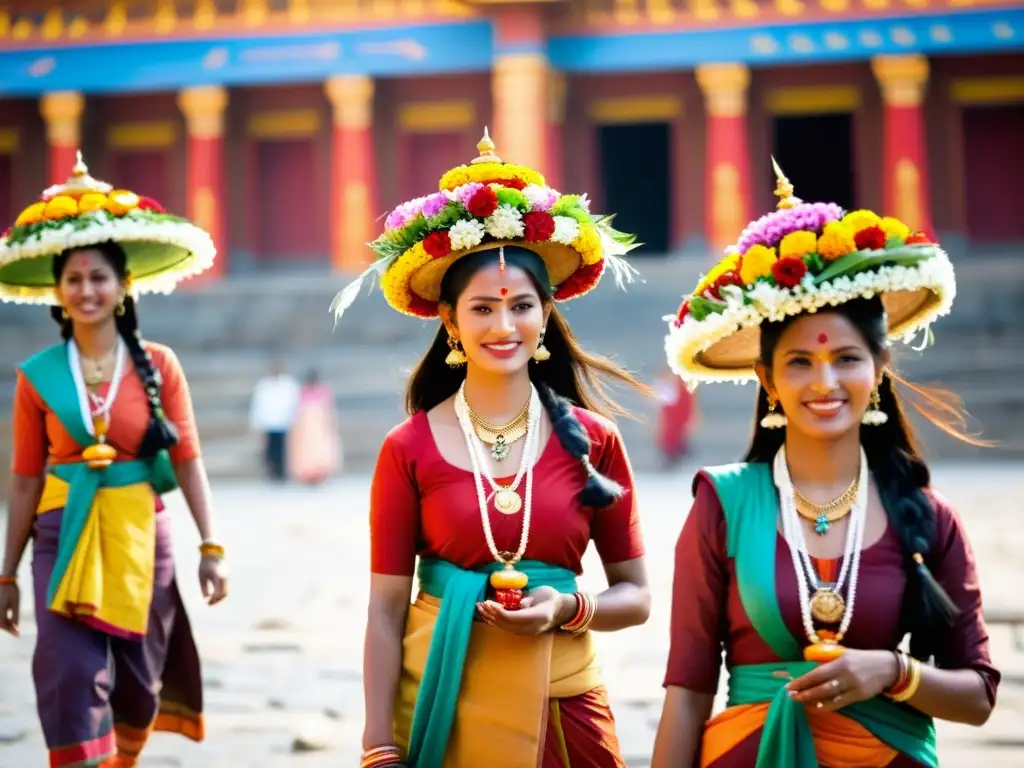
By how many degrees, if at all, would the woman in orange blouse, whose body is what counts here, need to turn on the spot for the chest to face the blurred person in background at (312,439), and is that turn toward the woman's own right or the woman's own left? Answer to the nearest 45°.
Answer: approximately 180°

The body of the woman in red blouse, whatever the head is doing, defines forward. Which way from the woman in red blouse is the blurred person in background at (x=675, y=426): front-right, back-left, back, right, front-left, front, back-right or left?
back

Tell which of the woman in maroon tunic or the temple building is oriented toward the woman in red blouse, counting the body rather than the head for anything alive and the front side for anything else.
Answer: the temple building

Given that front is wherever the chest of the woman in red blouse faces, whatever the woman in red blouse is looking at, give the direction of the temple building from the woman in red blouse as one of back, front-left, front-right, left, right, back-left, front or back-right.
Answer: back

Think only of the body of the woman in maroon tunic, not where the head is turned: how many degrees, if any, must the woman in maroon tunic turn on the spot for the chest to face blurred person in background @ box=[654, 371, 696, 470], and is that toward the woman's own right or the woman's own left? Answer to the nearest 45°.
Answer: approximately 180°
